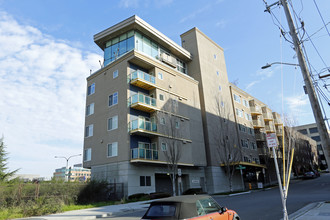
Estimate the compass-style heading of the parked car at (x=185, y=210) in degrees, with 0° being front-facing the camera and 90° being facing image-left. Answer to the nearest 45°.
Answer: approximately 225°

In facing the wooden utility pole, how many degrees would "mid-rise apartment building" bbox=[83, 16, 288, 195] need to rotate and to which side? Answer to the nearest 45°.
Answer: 0° — it already faces it

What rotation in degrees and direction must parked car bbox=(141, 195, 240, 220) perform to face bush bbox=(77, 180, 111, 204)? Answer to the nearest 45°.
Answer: approximately 90° to its left

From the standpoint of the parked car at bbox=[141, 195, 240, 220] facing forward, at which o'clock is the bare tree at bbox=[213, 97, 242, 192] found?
The bare tree is roughly at 11 o'clock from the parked car.

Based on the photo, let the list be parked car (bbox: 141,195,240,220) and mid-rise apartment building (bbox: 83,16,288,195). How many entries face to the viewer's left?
0

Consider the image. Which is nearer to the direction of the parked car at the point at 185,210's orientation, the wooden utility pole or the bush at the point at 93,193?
the wooden utility pole

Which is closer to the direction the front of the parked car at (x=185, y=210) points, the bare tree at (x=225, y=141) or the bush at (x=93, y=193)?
the bare tree
